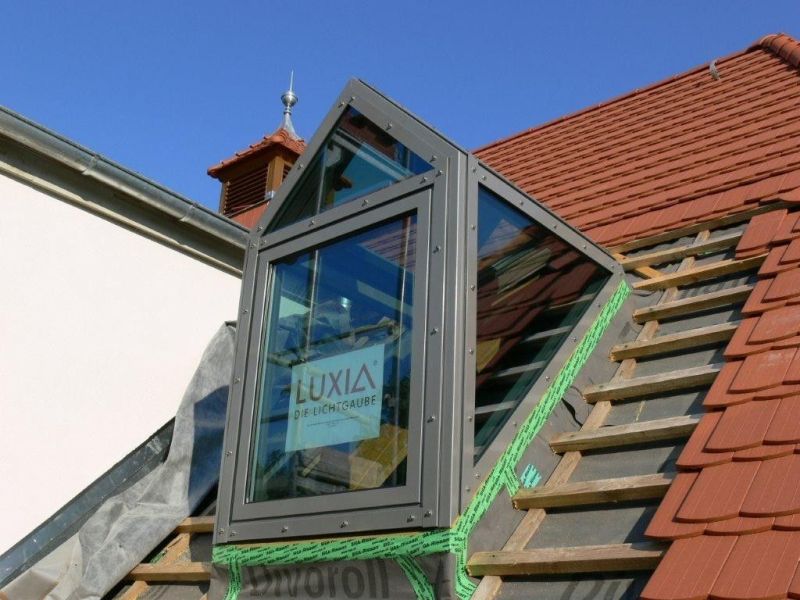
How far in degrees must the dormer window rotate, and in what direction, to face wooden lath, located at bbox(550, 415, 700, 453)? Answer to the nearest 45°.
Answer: approximately 135° to its left

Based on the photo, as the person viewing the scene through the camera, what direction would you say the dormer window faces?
facing the viewer and to the left of the viewer

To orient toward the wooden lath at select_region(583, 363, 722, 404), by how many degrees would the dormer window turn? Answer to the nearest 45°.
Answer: approximately 135° to its left

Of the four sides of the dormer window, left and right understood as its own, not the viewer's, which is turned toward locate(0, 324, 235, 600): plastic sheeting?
right
